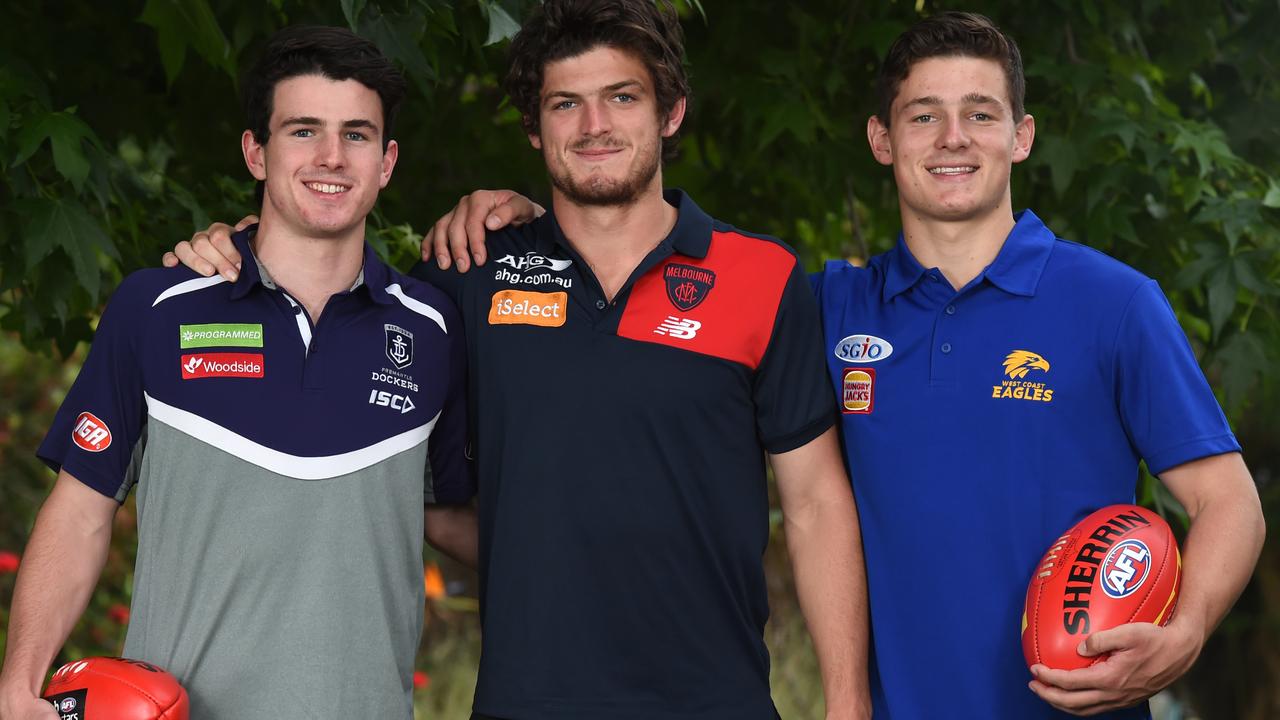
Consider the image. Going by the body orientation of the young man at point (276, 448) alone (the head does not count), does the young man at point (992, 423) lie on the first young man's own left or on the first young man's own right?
on the first young man's own left

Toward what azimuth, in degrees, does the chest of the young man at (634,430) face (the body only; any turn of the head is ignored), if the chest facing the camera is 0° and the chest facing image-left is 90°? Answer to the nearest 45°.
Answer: approximately 0°

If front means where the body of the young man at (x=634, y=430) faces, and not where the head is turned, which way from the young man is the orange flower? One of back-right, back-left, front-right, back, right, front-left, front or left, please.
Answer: back

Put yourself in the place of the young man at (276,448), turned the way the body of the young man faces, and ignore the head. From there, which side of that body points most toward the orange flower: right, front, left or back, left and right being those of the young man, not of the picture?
back

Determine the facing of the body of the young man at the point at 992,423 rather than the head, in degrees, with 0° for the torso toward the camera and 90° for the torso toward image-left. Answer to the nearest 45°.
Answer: approximately 0°

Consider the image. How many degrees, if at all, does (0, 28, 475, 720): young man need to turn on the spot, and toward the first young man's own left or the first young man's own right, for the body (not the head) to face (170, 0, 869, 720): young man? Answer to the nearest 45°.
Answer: approximately 90° to the first young man's own left
